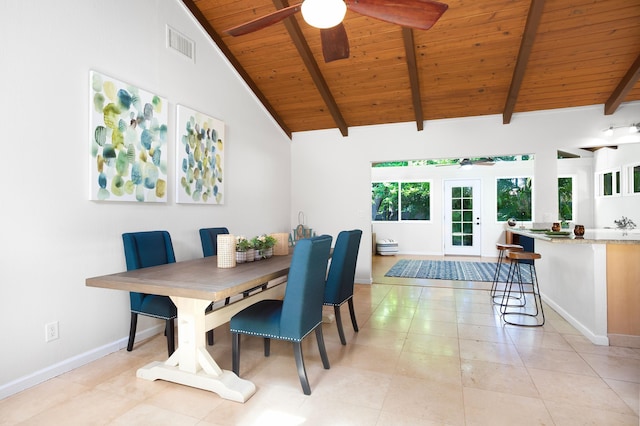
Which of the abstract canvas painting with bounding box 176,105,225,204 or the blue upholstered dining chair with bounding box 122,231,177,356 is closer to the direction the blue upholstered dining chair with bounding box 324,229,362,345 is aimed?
the abstract canvas painting

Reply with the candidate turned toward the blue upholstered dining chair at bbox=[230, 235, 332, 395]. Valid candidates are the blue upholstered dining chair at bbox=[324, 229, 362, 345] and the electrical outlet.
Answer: the electrical outlet

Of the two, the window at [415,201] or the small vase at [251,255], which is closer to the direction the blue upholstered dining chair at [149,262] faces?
the small vase

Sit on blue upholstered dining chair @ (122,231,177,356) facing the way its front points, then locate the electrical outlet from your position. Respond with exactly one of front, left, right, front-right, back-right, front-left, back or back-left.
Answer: back-right

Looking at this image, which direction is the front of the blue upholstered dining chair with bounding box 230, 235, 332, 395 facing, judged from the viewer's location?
facing away from the viewer and to the left of the viewer

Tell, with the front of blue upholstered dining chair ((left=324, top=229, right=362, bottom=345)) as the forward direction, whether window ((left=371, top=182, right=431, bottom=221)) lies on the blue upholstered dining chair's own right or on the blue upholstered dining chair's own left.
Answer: on the blue upholstered dining chair's own right

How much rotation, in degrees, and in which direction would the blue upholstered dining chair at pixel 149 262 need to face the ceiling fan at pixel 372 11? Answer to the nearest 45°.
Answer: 0° — it already faces it

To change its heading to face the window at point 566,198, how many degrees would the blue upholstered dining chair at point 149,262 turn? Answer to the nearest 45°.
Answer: approximately 45° to its left

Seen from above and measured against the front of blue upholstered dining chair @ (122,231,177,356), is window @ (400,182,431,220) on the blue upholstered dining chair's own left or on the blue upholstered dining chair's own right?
on the blue upholstered dining chair's own left

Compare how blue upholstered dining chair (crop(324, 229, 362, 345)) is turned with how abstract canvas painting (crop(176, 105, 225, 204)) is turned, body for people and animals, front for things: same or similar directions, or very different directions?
very different directions

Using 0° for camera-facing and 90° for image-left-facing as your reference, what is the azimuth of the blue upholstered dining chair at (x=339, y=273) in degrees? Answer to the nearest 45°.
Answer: approximately 135°

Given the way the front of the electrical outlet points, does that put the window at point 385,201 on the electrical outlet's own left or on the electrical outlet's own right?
on the electrical outlet's own left

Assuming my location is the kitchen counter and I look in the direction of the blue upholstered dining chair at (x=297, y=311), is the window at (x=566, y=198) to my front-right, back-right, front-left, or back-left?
back-right

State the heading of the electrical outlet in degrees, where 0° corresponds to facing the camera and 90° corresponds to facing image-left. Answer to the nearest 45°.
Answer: approximately 315°
